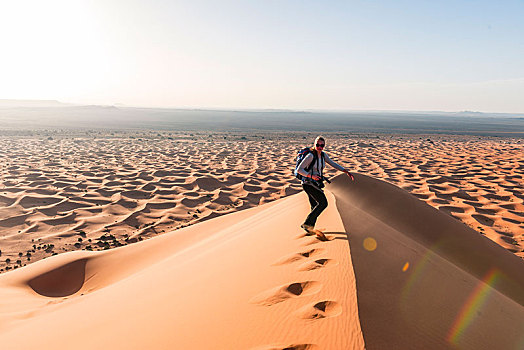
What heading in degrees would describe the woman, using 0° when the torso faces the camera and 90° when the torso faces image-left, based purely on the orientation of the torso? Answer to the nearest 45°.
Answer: approximately 315°
